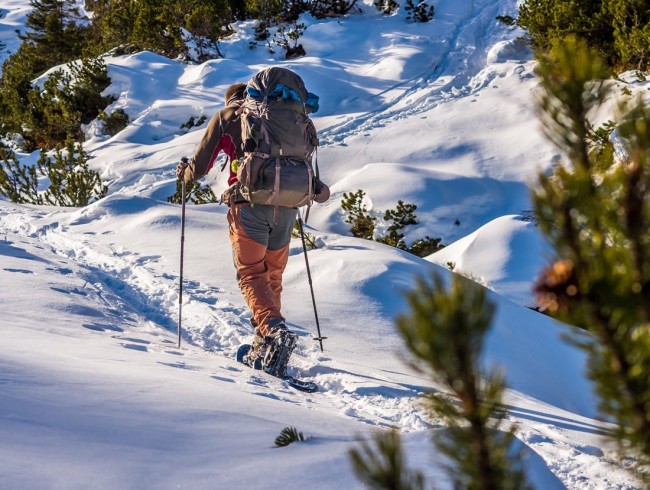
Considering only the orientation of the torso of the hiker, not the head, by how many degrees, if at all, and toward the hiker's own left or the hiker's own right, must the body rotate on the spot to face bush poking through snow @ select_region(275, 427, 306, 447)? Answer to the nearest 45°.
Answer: approximately 135° to the hiker's own left

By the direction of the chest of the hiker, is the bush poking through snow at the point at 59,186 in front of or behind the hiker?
in front

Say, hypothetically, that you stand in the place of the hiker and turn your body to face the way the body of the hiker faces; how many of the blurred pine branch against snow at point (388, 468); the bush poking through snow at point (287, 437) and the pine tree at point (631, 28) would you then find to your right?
1

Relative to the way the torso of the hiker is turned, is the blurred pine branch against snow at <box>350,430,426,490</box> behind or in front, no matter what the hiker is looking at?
behind

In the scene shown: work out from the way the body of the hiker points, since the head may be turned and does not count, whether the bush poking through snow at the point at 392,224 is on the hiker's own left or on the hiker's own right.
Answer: on the hiker's own right

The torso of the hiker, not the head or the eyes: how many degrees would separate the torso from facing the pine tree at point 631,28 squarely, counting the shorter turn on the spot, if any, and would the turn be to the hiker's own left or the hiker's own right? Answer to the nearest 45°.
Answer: approximately 90° to the hiker's own right

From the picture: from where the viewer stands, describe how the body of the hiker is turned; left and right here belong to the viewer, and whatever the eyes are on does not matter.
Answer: facing away from the viewer and to the left of the viewer

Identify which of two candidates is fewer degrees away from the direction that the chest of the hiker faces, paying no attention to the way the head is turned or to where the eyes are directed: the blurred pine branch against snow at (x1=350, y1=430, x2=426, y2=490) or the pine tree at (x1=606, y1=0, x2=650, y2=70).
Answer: the pine tree

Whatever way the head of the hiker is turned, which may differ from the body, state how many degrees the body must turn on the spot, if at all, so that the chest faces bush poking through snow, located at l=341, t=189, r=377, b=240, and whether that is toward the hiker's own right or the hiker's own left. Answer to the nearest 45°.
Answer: approximately 45° to the hiker's own right

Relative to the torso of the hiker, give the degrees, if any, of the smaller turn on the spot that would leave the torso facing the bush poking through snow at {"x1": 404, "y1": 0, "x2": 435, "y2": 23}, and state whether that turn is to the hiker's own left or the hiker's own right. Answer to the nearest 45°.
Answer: approximately 45° to the hiker's own right

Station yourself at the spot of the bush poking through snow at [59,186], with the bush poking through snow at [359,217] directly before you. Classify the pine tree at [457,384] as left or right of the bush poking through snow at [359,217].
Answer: right
